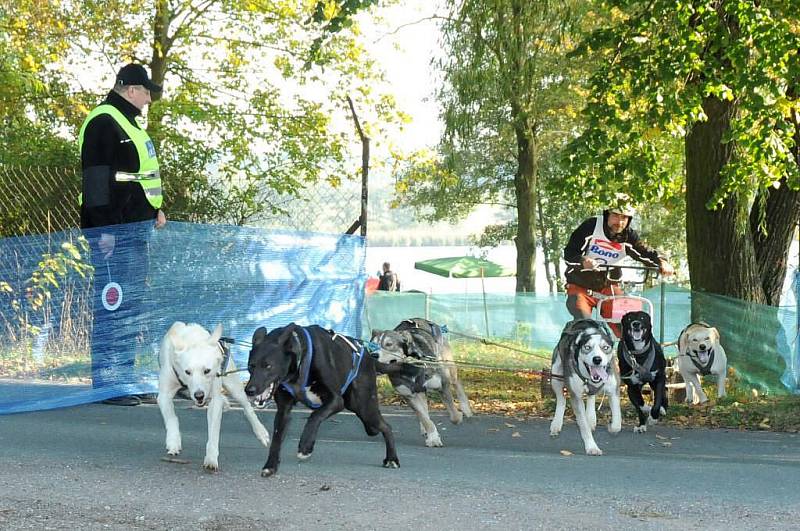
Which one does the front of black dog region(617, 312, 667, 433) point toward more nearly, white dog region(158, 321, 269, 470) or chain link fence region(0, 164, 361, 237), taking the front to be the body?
the white dog

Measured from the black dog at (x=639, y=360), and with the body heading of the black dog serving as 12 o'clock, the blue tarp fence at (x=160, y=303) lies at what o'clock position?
The blue tarp fence is roughly at 3 o'clock from the black dog.

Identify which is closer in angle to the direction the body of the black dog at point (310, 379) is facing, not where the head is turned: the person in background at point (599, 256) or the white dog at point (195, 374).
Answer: the white dog

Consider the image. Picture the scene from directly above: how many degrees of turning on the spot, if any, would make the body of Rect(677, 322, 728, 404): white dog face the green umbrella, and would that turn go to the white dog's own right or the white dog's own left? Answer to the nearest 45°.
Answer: approximately 180°

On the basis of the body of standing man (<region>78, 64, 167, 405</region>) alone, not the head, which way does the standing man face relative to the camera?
to the viewer's right

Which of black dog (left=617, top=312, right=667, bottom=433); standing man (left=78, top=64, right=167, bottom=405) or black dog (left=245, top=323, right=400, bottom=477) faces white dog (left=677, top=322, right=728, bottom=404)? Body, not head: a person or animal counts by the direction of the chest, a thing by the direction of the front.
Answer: the standing man

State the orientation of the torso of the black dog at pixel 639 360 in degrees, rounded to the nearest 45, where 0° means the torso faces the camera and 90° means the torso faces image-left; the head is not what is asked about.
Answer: approximately 0°

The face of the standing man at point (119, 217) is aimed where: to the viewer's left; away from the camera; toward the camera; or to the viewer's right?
to the viewer's right

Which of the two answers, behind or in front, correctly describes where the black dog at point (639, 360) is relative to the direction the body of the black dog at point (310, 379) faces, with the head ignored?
behind

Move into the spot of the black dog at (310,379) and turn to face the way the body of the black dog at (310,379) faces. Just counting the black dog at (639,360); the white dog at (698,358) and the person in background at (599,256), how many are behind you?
3
